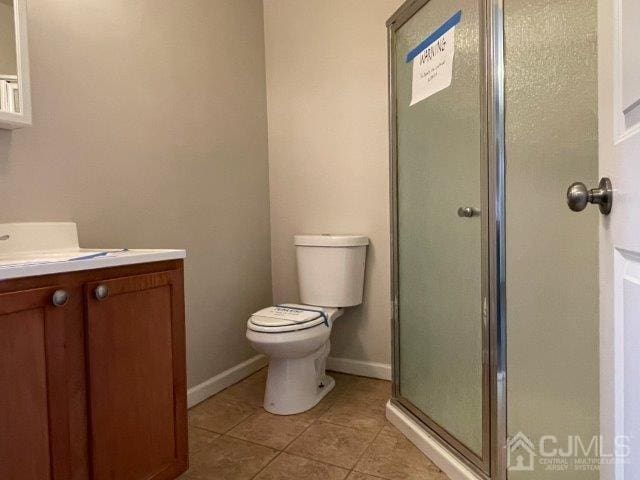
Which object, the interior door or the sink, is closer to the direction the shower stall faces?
the sink

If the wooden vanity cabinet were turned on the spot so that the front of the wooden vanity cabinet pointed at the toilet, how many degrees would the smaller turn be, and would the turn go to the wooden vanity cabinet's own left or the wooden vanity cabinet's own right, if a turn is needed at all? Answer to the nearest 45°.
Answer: approximately 90° to the wooden vanity cabinet's own left

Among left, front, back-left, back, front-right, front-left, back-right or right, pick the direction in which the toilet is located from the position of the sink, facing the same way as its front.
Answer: front-left

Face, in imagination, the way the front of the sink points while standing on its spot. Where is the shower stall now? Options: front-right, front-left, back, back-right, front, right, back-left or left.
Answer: front

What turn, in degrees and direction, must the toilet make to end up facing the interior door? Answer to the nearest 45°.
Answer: approximately 45° to its left

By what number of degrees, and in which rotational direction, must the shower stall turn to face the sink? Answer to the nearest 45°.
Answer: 0° — it already faces it

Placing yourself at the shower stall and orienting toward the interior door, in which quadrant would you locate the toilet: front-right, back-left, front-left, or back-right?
back-right

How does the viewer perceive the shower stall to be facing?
facing the viewer and to the left of the viewer

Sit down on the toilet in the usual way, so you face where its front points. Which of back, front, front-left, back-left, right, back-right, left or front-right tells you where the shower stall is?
left

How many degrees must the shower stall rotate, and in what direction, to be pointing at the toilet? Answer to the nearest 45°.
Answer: approximately 45° to its right

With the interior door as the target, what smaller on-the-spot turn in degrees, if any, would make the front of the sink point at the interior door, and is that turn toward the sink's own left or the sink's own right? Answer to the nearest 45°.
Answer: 0° — it already faces it

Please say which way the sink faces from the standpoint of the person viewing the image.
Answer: facing the viewer and to the right of the viewer

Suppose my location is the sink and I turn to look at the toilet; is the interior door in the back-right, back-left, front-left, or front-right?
front-right

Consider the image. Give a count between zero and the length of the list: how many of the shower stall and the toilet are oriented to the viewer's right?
0

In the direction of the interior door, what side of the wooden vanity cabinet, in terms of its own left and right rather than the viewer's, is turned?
front
